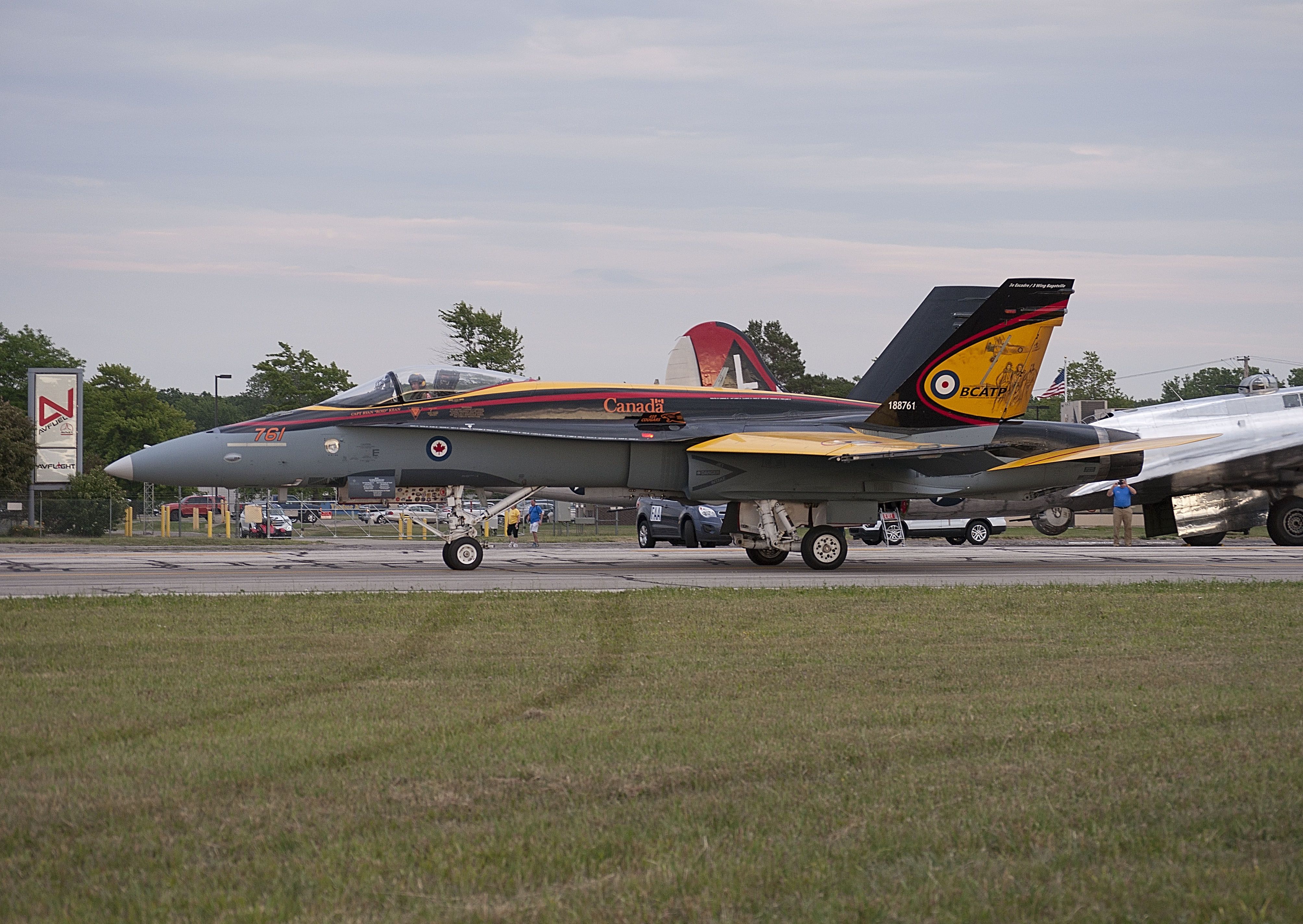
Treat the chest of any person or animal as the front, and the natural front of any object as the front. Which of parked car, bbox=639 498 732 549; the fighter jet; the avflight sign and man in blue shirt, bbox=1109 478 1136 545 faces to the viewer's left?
the fighter jet

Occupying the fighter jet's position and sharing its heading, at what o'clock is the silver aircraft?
The silver aircraft is roughly at 5 o'clock from the fighter jet.

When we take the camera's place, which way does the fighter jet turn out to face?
facing to the left of the viewer

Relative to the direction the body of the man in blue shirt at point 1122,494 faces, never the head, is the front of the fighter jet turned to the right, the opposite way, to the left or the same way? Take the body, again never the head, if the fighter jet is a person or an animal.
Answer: to the right

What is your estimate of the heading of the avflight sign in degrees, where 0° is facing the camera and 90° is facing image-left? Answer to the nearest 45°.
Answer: approximately 0°

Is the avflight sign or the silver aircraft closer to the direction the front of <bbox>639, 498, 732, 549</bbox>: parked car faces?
the silver aircraft

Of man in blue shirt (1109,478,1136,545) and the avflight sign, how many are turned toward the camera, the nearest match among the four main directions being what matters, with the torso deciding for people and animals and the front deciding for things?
2

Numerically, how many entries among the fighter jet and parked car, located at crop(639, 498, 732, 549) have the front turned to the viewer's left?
1

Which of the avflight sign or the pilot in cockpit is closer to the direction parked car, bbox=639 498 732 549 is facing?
the pilot in cockpit

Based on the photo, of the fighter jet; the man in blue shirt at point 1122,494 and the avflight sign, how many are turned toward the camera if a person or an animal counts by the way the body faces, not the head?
2
